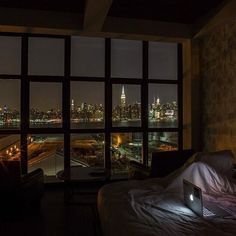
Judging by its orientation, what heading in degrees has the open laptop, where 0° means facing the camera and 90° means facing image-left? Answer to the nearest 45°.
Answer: approximately 225°

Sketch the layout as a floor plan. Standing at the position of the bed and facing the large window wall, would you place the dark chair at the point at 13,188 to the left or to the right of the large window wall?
left

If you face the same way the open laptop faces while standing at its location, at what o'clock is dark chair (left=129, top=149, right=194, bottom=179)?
The dark chair is roughly at 10 o'clock from the open laptop.

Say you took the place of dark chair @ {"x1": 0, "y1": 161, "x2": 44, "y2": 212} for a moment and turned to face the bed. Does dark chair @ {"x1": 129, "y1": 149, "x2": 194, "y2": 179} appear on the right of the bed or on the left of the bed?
left
